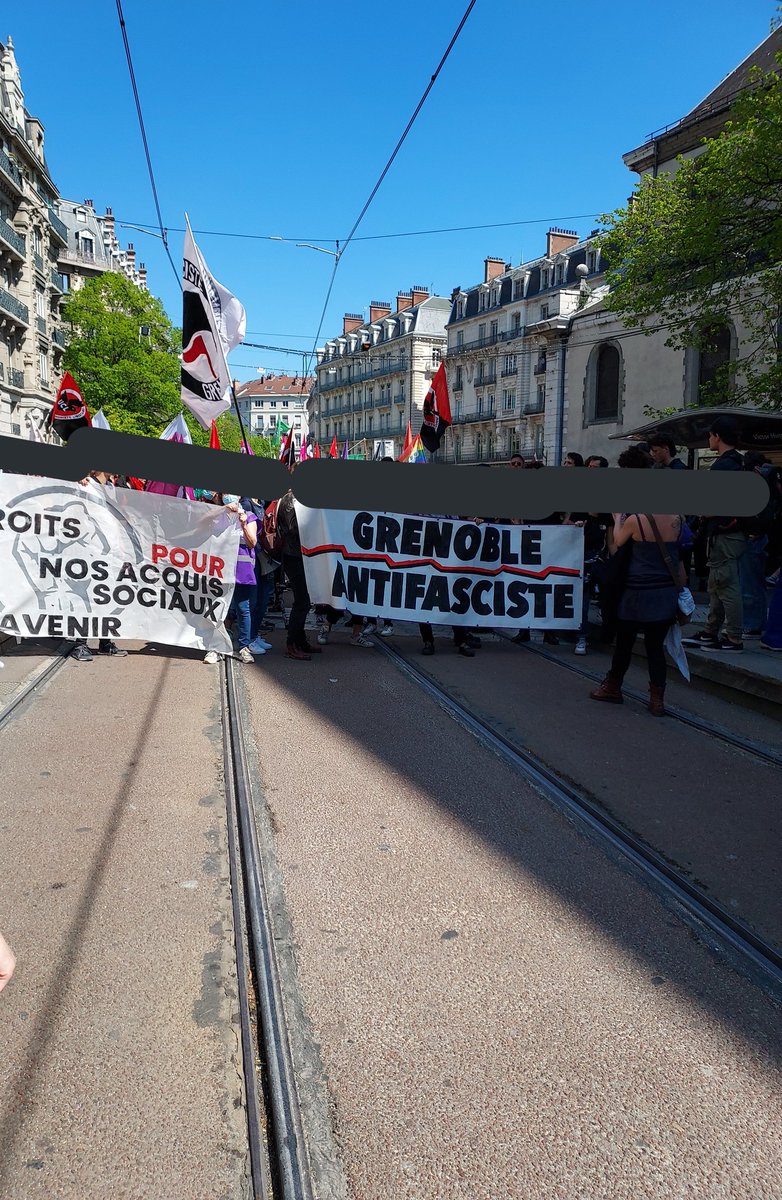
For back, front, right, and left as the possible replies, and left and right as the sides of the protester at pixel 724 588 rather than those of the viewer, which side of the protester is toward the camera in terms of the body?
left

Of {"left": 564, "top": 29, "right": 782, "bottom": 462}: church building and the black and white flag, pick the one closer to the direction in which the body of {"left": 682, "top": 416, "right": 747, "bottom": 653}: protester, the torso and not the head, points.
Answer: the black and white flag

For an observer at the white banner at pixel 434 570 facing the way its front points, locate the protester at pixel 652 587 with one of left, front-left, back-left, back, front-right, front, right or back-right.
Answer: front-left

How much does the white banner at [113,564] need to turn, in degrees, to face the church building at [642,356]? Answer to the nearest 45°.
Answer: approximately 135° to its left

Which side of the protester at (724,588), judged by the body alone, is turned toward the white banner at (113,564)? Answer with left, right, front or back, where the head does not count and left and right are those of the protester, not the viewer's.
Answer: front

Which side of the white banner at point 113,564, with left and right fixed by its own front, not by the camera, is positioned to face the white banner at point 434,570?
left

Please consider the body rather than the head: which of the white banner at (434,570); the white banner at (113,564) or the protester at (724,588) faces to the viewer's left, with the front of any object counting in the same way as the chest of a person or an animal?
the protester

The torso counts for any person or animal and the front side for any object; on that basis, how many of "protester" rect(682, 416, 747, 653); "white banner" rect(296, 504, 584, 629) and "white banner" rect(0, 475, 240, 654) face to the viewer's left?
1

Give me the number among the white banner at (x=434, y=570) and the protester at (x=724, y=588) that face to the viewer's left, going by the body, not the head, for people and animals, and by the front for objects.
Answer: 1

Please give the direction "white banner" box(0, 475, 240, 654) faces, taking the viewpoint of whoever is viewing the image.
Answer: facing the viewer
